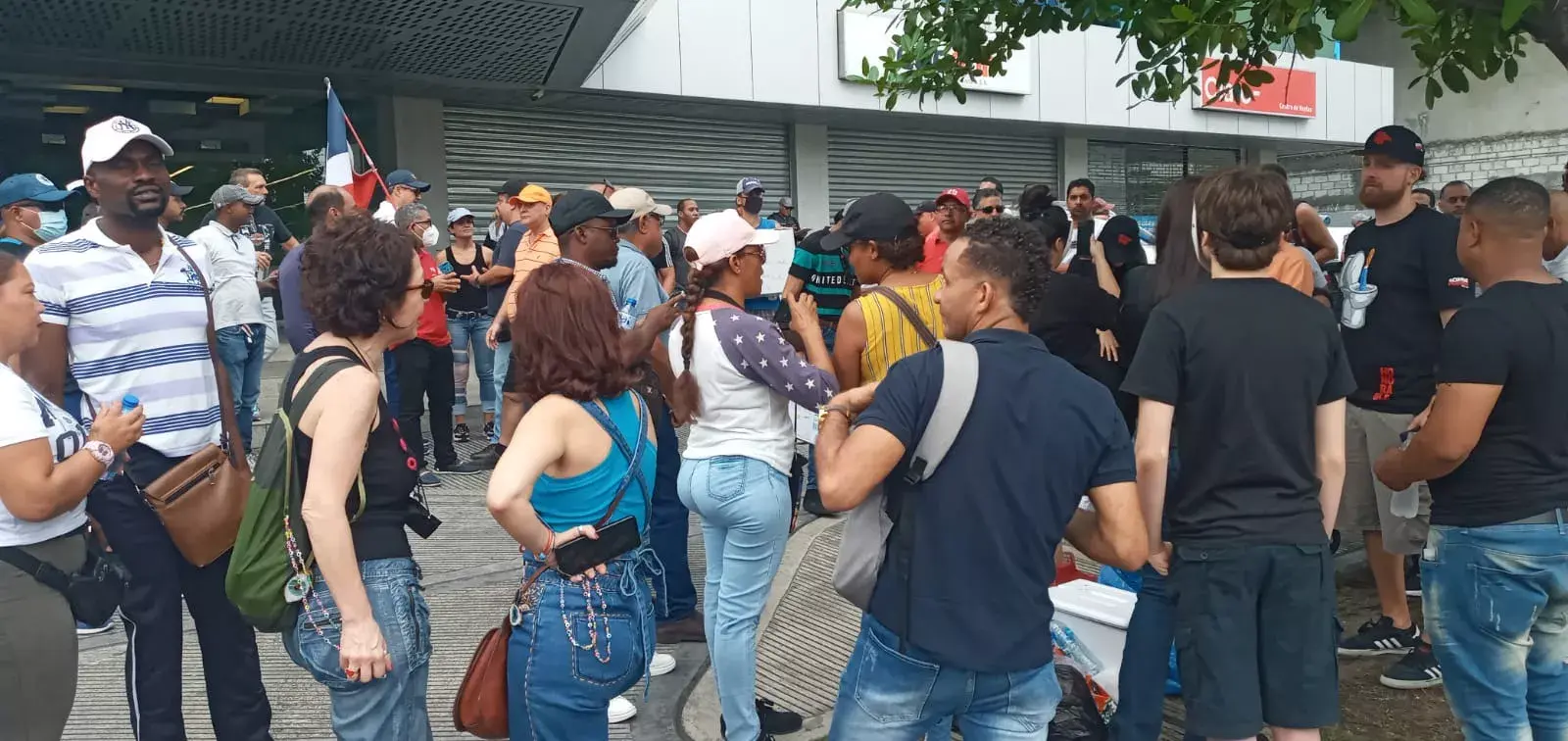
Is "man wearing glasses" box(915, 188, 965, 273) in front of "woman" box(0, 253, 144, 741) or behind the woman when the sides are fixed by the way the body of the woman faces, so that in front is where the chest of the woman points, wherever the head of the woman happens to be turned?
in front

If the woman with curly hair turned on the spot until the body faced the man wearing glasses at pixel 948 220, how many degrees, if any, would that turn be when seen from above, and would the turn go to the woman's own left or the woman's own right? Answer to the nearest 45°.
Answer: approximately 45° to the woman's own left

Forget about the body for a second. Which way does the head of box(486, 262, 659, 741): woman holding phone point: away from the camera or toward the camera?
away from the camera

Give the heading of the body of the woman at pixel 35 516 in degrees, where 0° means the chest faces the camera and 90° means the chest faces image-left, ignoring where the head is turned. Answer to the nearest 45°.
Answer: approximately 270°

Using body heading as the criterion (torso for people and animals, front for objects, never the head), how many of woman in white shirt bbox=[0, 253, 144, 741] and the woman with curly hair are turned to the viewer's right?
2

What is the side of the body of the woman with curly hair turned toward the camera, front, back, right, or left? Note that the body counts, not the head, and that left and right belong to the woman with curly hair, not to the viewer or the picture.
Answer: right

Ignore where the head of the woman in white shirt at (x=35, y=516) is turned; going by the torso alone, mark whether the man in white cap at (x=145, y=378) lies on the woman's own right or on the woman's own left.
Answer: on the woman's own left

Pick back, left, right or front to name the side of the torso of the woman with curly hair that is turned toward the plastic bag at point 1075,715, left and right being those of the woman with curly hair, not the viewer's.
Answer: front
